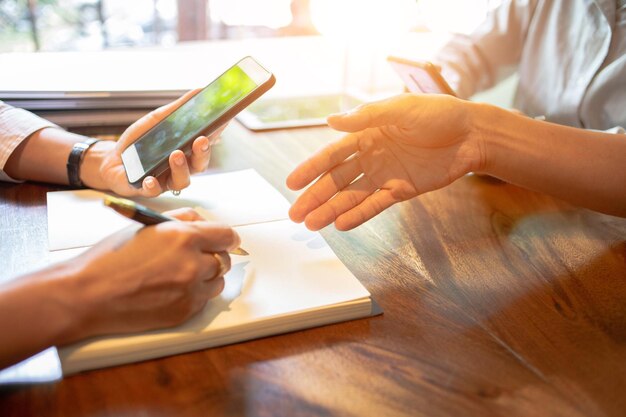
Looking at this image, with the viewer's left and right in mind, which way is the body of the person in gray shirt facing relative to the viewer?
facing the viewer and to the left of the viewer
